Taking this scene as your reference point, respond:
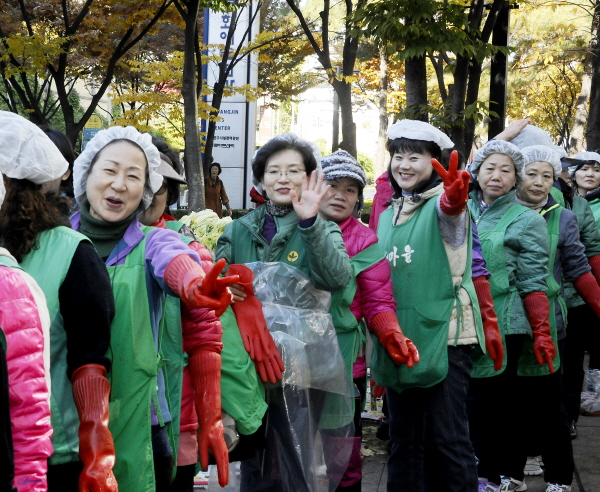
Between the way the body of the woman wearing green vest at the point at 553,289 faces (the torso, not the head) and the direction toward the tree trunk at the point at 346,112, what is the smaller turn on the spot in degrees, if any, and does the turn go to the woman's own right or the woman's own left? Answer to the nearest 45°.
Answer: approximately 90° to the woman's own right

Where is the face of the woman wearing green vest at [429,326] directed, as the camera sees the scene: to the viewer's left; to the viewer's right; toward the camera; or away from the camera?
toward the camera

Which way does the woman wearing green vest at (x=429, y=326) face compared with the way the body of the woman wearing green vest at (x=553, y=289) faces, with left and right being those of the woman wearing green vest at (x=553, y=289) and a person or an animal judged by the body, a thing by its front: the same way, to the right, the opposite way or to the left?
the same way

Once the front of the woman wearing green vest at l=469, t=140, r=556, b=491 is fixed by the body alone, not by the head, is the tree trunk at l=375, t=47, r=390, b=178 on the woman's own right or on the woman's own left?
on the woman's own right

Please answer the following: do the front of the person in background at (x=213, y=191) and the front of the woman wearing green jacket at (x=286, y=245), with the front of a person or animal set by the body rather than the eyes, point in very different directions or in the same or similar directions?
same or similar directions

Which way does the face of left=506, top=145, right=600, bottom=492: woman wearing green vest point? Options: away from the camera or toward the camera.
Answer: toward the camera

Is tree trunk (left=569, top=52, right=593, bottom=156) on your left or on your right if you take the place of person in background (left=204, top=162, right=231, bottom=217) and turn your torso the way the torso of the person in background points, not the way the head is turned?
on your left

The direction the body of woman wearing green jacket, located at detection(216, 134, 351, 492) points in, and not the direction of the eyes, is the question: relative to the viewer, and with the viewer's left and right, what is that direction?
facing the viewer

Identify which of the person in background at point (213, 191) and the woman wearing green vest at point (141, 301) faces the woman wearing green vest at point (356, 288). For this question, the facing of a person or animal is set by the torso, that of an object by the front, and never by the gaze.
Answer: the person in background

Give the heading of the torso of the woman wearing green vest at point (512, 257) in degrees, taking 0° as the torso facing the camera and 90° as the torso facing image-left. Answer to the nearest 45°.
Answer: approximately 45°

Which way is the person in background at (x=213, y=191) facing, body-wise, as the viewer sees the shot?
toward the camera

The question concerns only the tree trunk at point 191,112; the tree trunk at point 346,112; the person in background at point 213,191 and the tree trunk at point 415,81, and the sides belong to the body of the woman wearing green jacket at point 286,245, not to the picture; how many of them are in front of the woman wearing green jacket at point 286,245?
0

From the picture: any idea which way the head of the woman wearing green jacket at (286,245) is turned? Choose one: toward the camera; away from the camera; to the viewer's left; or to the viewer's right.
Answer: toward the camera

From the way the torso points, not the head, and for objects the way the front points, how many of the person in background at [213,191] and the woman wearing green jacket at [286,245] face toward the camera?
2

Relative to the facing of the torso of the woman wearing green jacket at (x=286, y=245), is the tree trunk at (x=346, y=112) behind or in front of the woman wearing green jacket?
behind

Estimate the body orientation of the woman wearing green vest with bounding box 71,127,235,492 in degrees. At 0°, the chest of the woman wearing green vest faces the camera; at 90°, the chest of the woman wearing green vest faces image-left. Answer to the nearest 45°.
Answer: approximately 45°

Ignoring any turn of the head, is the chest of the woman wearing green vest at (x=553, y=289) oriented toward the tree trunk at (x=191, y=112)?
no
